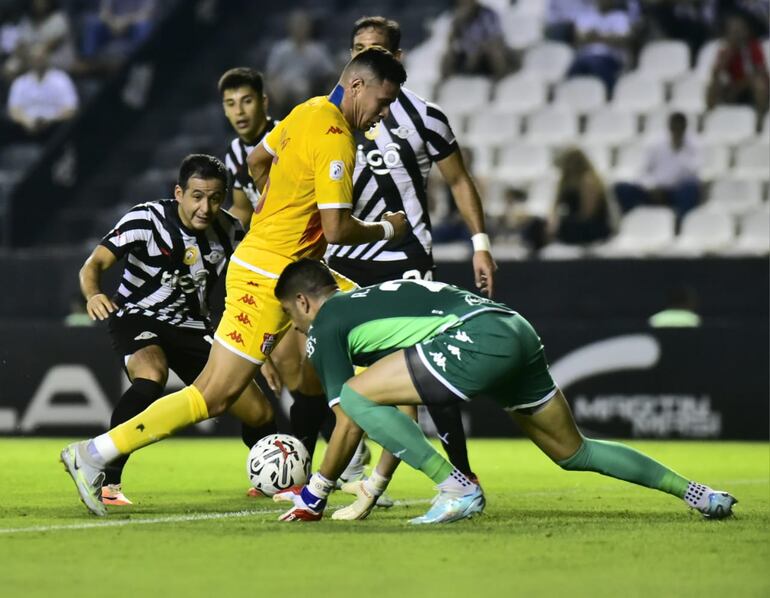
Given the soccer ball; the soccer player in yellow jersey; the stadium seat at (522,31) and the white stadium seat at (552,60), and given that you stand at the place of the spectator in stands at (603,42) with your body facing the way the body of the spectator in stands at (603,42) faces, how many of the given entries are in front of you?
2

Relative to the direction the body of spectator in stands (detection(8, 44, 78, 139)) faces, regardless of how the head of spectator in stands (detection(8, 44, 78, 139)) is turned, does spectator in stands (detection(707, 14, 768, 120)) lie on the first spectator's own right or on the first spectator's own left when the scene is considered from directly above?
on the first spectator's own left

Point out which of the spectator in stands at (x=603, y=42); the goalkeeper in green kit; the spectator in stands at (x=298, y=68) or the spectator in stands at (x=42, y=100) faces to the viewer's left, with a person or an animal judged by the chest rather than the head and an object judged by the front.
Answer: the goalkeeper in green kit

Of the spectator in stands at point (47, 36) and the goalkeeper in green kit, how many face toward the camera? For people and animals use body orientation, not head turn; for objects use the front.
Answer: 1

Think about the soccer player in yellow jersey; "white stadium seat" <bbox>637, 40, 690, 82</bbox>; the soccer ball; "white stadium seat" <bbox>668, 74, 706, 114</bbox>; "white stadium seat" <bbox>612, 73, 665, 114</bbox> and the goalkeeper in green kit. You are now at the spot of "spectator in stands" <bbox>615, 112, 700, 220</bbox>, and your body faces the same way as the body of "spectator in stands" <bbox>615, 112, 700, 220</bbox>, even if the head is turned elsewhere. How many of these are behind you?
3

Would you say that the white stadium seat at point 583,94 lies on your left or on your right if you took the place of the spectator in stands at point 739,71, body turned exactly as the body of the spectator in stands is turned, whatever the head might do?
on your right

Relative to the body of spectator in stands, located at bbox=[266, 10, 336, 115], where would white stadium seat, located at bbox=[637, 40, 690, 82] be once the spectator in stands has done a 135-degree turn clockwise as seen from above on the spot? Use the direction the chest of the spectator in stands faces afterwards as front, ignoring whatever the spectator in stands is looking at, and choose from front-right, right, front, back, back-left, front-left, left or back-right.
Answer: back-right

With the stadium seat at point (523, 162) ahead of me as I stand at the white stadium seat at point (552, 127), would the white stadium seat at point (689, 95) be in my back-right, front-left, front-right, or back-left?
back-left

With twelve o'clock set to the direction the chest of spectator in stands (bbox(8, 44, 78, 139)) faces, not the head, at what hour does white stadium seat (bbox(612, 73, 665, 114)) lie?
The white stadium seat is roughly at 10 o'clock from the spectator in stands.

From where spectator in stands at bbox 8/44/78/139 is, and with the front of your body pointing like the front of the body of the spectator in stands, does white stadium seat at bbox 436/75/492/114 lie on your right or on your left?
on your left

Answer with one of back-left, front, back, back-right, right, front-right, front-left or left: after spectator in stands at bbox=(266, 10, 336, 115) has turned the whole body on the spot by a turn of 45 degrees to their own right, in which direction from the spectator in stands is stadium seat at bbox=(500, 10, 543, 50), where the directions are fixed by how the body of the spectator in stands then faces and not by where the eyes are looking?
back-left
